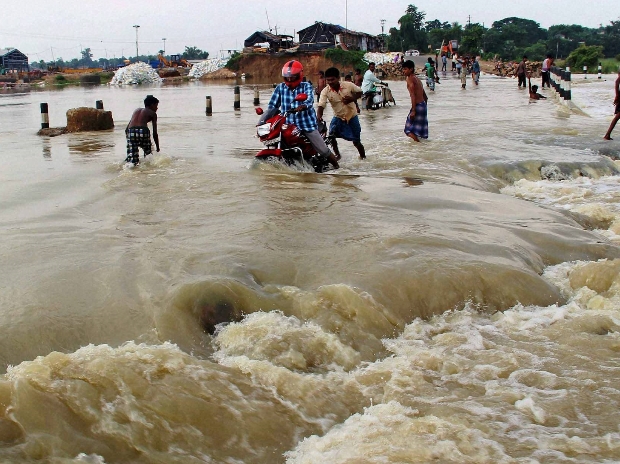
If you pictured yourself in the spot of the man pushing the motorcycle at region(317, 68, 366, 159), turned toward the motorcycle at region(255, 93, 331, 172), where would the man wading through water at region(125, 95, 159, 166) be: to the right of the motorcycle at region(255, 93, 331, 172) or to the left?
right

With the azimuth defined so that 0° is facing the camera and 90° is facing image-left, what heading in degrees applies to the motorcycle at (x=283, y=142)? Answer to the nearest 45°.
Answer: approximately 45°
